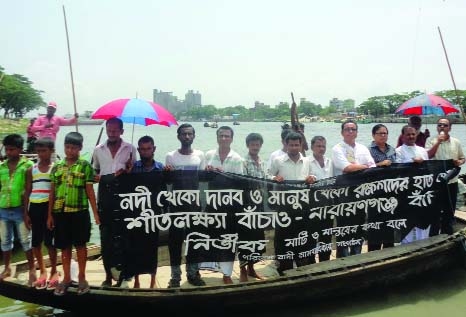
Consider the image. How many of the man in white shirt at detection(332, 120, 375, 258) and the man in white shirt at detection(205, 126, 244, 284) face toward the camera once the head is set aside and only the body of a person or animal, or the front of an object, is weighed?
2

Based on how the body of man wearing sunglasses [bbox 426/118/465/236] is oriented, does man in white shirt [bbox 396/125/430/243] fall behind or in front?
in front

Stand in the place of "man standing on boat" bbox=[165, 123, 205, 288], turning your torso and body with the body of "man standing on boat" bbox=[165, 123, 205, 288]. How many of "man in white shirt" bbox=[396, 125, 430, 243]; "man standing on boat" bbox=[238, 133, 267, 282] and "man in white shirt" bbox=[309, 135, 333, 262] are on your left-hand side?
3

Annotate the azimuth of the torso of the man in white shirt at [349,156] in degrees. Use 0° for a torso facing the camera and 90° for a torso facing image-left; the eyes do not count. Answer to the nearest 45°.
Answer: approximately 0°

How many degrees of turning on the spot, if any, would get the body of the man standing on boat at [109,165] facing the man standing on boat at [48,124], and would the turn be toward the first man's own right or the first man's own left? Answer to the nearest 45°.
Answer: approximately 180°
